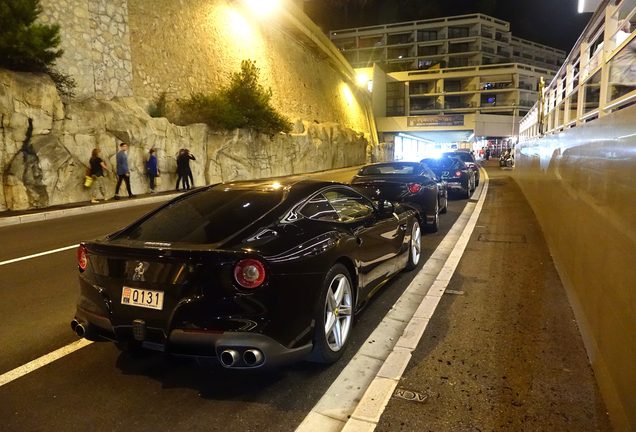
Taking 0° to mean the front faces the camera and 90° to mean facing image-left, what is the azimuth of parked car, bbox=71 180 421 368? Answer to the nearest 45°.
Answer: approximately 225°

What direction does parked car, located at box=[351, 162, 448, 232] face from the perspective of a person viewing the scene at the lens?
facing away from the viewer

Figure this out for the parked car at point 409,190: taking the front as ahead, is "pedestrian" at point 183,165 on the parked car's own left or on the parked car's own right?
on the parked car's own left

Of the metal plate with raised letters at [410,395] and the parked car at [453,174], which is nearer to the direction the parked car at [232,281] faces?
the parked car
